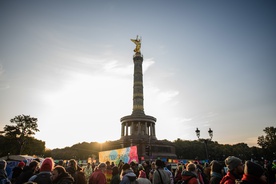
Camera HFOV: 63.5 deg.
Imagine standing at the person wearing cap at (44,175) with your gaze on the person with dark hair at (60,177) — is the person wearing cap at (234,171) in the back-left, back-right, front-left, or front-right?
front-left

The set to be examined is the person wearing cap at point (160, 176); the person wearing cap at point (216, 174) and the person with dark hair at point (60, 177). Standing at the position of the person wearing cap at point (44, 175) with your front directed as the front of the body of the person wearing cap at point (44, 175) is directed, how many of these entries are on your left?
0

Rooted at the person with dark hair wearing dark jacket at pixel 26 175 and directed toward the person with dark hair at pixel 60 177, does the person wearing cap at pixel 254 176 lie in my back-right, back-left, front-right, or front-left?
front-left

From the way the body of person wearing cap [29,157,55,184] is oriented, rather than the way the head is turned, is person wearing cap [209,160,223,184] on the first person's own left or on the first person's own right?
on the first person's own right

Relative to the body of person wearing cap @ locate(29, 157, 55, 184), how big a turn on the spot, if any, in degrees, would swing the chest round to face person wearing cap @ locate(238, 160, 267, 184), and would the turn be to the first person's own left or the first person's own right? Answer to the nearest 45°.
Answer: approximately 90° to the first person's own right

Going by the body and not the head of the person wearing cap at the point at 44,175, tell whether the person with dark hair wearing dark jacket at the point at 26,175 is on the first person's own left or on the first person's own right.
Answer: on the first person's own left

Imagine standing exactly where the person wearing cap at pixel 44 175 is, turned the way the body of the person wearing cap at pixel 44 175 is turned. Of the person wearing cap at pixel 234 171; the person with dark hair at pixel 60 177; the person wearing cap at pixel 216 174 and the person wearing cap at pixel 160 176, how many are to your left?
0

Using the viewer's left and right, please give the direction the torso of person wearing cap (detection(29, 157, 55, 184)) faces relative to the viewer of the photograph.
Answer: facing away from the viewer and to the right of the viewer

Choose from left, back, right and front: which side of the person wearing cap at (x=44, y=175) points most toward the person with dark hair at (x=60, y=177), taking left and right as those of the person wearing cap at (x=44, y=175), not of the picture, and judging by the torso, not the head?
right
